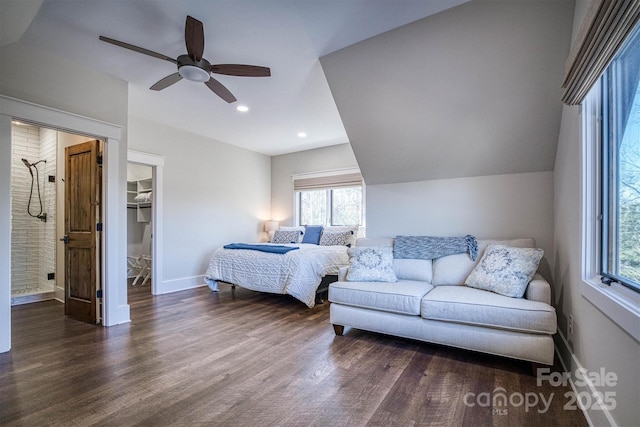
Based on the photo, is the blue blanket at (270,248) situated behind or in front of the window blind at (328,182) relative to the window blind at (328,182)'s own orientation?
in front

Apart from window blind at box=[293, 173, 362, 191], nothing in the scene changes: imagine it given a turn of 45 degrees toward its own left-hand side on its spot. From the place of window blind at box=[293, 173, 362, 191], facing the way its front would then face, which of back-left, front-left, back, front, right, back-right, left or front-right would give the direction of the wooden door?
front-right

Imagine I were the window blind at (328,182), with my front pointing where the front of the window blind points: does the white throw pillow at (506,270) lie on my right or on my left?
on my left

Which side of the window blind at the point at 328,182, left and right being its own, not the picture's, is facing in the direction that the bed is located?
front

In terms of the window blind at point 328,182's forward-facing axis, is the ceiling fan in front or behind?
in front

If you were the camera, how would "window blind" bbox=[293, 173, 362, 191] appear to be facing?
facing the viewer and to the left of the viewer

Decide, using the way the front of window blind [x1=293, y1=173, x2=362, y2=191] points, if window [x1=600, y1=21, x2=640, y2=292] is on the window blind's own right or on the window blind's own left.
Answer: on the window blind's own left

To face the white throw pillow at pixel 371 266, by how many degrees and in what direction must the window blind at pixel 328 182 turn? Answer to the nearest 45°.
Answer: approximately 45° to its left
